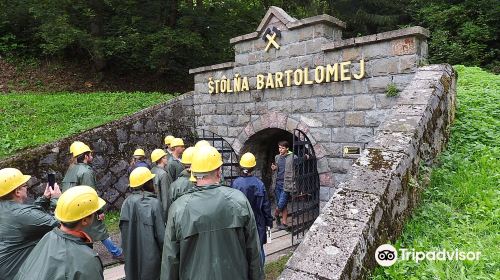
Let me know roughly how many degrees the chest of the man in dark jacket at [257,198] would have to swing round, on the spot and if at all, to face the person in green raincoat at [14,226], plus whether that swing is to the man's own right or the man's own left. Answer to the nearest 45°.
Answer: approximately 135° to the man's own left

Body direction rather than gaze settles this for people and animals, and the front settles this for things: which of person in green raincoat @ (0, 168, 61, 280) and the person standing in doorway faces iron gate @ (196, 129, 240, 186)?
the person in green raincoat

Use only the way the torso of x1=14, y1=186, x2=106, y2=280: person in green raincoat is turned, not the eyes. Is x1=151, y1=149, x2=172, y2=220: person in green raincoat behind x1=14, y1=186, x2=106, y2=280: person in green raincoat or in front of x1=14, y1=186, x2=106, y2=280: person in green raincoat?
in front

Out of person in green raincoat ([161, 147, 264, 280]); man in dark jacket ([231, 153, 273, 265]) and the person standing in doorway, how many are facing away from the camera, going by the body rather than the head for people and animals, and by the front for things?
2

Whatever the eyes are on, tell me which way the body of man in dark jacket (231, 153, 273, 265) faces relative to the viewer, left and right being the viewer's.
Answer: facing away from the viewer

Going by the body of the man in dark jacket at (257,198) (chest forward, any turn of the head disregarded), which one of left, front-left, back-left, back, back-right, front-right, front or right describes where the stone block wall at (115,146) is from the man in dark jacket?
front-left

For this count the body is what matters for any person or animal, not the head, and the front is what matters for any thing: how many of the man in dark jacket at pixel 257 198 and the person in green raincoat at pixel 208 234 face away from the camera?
2

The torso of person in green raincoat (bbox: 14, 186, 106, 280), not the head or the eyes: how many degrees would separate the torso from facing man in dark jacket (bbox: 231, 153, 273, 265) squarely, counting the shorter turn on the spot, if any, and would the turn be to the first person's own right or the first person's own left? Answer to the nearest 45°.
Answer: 0° — they already face them

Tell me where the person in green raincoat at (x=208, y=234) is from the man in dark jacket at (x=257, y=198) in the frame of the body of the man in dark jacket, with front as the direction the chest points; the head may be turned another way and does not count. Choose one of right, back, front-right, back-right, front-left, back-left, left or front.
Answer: back

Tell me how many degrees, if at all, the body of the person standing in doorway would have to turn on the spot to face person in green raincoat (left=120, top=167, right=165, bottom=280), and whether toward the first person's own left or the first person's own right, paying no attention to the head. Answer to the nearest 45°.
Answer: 0° — they already face them

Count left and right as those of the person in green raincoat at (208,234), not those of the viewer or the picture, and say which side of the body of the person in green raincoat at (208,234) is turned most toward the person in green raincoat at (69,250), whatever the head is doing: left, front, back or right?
left

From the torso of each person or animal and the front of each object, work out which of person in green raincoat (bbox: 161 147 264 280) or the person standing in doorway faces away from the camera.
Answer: the person in green raincoat

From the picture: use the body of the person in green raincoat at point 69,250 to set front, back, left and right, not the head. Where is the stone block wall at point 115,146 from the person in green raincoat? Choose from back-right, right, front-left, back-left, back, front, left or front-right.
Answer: front-left

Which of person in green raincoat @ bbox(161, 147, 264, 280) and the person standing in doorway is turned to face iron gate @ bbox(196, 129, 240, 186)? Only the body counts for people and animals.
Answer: the person in green raincoat
